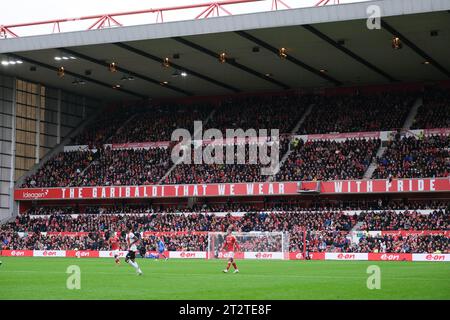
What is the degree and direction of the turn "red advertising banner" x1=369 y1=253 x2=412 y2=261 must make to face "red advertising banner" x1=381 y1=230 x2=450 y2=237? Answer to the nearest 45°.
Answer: approximately 135° to its left

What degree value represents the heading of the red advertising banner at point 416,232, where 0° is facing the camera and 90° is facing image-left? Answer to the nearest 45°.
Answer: approximately 0°

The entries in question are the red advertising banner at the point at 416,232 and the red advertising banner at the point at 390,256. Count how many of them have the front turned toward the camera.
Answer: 2

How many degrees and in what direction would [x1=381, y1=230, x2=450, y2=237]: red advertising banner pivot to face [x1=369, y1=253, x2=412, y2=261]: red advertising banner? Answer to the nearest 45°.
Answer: approximately 45° to its right

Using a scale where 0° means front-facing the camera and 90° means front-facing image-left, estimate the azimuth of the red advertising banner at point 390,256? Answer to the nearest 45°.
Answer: approximately 0°
